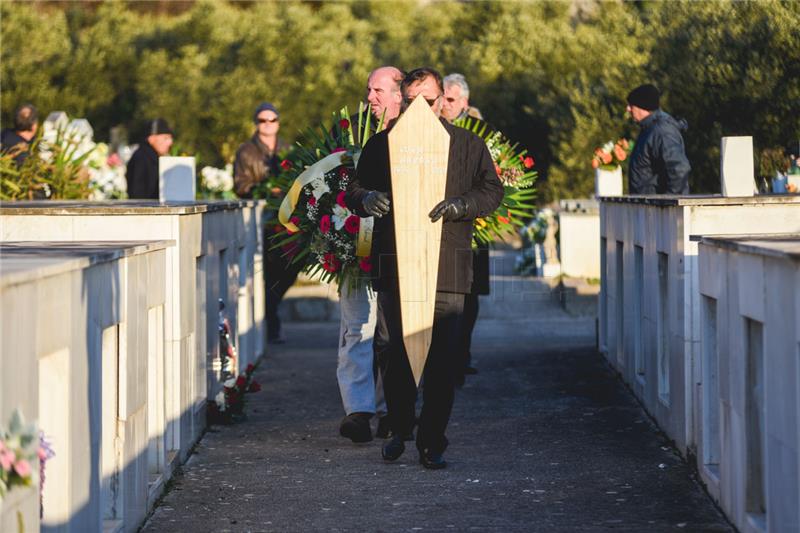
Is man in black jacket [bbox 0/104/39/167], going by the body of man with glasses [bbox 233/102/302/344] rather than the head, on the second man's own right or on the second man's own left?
on the second man's own right

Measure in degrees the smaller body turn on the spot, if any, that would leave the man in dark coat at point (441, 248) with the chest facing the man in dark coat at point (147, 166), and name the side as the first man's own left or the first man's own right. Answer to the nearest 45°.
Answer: approximately 135° to the first man's own right

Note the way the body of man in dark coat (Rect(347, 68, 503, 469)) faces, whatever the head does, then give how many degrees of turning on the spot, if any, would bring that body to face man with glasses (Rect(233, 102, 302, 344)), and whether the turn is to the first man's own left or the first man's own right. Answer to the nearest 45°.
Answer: approximately 180°

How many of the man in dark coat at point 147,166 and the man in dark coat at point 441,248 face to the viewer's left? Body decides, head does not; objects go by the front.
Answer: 0

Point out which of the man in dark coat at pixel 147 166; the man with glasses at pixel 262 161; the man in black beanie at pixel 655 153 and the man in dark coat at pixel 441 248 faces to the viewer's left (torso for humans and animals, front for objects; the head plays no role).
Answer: the man in black beanie

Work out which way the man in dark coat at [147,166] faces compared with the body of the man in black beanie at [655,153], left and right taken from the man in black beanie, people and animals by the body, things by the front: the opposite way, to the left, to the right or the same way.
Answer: the opposite way

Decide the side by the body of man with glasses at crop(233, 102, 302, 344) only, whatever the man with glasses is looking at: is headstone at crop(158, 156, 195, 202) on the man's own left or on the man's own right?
on the man's own right

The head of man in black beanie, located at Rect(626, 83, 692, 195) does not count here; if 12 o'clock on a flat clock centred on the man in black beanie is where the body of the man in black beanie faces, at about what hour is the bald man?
The bald man is roughly at 10 o'clock from the man in black beanie.

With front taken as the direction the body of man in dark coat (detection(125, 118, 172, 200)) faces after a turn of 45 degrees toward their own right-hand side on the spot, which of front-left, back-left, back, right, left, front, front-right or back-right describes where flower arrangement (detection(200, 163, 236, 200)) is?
front-left

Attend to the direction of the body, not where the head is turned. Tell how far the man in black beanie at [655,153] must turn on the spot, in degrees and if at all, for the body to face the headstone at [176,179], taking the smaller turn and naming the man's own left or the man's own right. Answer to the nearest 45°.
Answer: approximately 45° to the man's own left

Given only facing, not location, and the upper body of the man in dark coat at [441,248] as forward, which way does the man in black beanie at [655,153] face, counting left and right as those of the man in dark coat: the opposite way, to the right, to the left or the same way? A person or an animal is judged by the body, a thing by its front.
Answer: to the right

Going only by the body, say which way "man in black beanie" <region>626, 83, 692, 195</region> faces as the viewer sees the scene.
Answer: to the viewer's left
